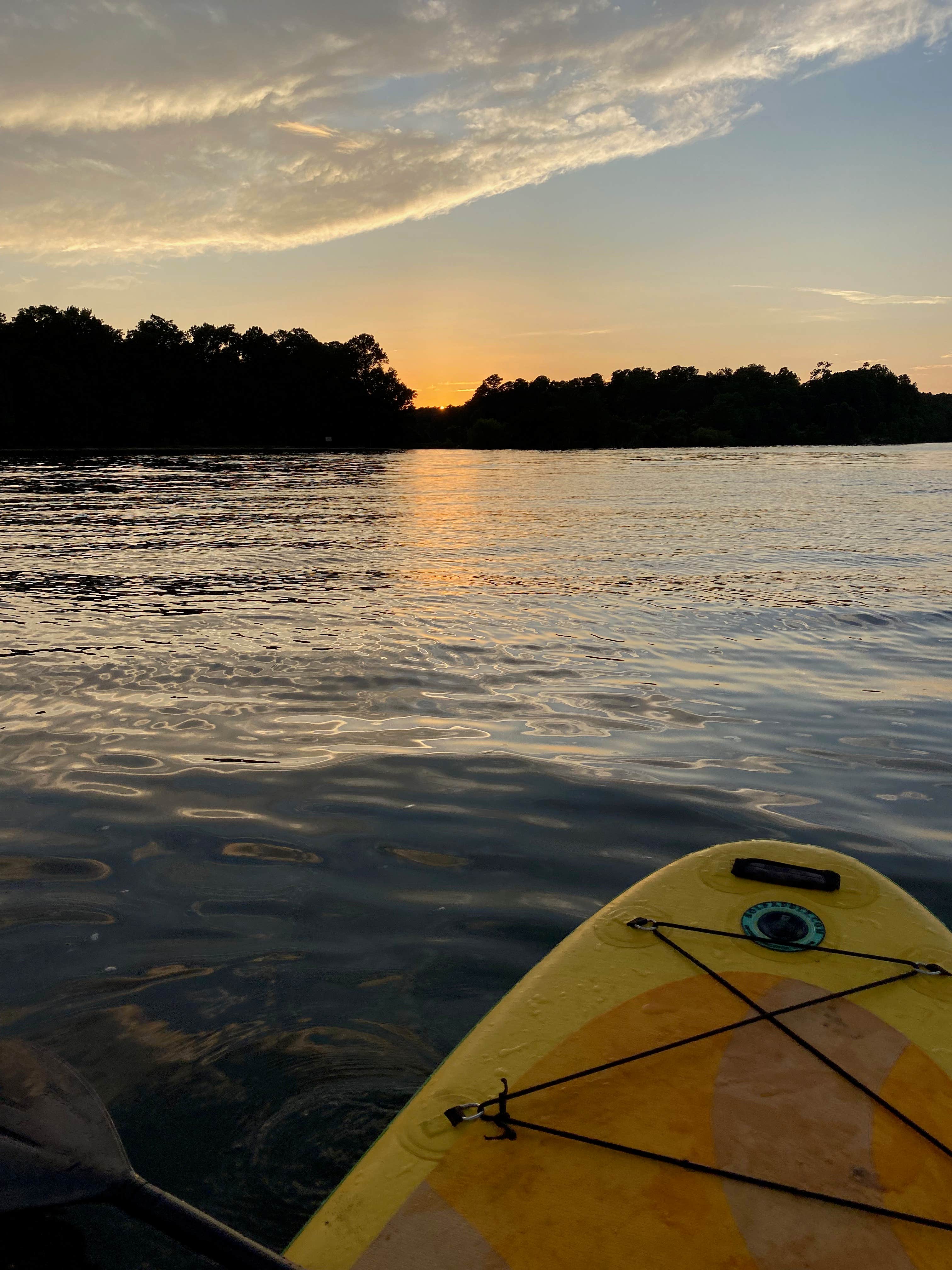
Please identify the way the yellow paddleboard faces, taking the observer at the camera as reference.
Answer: facing away from the viewer
